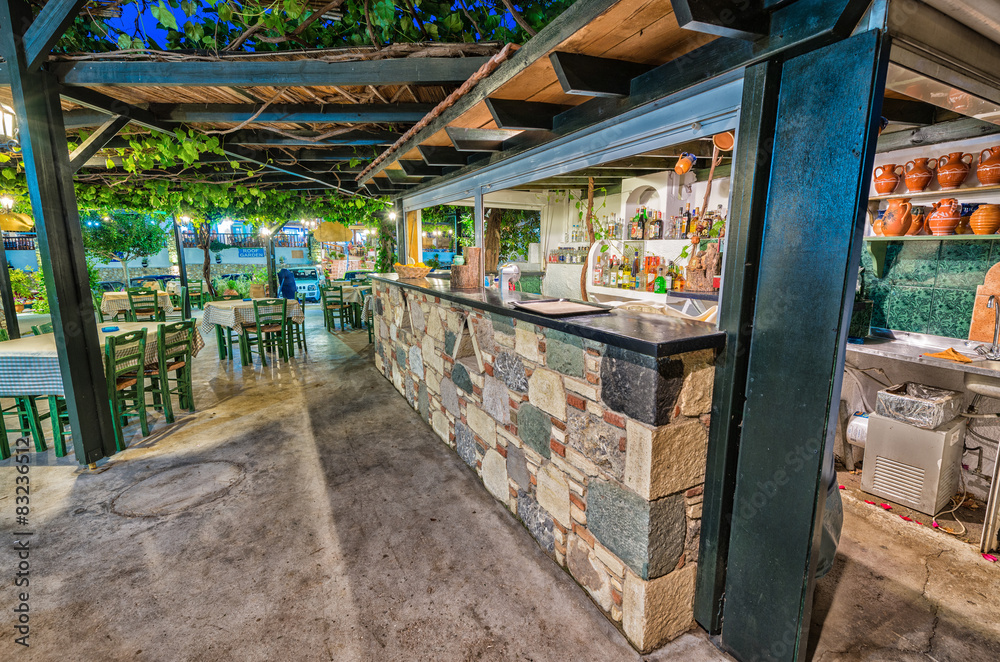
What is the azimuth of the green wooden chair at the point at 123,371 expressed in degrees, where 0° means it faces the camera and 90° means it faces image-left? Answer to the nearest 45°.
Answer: approximately 135°

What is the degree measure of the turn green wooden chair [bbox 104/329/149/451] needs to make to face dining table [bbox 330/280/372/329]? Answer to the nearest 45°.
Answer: approximately 90° to its right

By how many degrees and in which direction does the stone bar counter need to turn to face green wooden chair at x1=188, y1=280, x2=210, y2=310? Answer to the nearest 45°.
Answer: approximately 90° to its right

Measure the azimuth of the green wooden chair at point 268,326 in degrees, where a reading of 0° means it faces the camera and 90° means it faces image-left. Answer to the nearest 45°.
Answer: approximately 135°

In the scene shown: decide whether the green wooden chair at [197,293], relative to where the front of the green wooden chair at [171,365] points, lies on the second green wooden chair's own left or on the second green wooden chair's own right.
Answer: on the second green wooden chair's own right

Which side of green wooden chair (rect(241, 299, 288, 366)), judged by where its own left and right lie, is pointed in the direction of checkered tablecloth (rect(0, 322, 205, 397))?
left

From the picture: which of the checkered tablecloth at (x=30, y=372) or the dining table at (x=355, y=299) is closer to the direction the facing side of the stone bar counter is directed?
the checkered tablecloth
